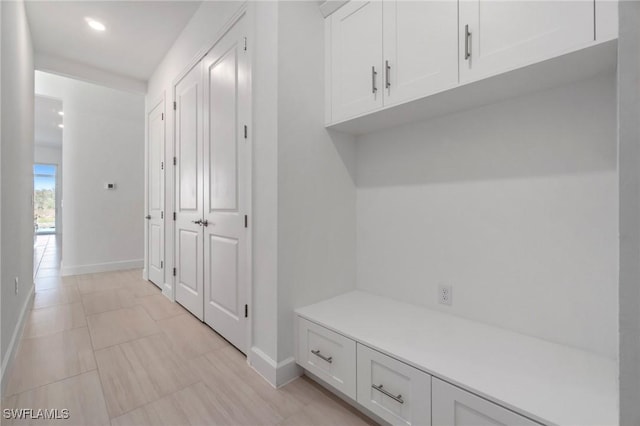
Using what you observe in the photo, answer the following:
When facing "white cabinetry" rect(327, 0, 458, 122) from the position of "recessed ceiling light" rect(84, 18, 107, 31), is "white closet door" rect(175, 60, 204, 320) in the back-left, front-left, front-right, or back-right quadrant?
front-left

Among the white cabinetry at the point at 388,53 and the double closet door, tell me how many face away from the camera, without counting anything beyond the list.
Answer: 0

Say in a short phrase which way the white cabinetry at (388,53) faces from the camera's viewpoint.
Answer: facing the viewer and to the left of the viewer

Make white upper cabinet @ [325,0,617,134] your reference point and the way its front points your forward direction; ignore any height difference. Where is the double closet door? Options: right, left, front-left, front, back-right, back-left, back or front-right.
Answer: front-right

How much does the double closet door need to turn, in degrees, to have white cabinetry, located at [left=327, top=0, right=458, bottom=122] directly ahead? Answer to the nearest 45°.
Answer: approximately 90° to its left

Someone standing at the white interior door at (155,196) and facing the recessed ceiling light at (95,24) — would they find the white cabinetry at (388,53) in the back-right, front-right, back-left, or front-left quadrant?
front-left

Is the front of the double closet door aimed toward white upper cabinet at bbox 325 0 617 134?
no

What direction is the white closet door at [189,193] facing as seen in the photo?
to the viewer's left

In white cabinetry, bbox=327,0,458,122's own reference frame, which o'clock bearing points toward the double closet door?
The double closet door is roughly at 2 o'clock from the white cabinetry.

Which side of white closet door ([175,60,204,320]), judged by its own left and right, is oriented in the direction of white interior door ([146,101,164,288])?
right

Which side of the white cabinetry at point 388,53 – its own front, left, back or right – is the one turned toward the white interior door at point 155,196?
right

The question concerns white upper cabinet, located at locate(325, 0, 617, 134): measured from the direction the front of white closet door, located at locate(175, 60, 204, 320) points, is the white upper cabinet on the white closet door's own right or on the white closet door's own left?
on the white closet door's own left

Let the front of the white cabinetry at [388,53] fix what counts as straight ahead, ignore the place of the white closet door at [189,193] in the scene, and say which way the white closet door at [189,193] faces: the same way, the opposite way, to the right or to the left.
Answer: the same way

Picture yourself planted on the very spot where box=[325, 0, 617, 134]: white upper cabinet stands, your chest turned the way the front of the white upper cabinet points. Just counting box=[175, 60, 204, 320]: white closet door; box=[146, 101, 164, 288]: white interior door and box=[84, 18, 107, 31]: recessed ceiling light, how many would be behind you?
0

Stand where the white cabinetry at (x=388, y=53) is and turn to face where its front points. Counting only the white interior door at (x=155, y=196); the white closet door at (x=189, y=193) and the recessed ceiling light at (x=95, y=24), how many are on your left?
0
